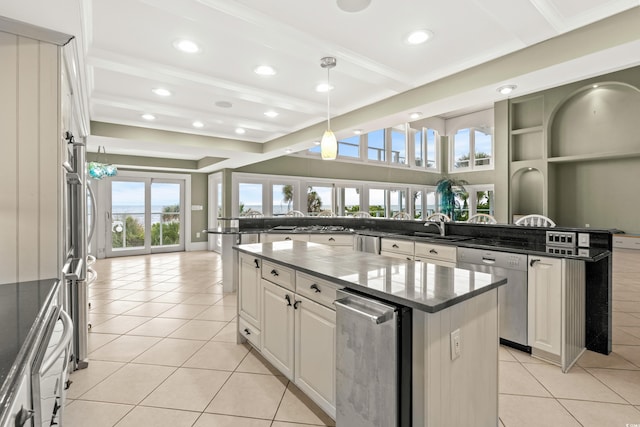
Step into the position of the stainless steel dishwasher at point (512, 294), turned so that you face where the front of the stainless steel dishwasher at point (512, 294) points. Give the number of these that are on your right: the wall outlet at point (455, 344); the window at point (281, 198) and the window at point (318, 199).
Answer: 2

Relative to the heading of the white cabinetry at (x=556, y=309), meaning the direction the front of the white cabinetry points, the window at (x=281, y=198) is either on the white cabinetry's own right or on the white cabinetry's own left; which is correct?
on the white cabinetry's own right

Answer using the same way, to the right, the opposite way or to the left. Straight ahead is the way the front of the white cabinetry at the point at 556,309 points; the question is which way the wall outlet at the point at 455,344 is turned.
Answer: to the left

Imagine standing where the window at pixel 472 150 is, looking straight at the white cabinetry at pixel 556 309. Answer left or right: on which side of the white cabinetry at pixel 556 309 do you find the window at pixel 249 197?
right

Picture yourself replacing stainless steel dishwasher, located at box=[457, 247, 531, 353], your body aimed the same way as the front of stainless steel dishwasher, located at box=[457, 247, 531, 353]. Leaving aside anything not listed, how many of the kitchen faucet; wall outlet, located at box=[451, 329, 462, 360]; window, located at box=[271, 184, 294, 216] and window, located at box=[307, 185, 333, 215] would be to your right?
3

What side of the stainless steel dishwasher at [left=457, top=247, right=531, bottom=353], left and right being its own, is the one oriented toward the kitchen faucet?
right

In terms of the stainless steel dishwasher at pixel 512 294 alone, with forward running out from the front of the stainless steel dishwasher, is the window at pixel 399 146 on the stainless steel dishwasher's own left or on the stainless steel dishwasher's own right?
on the stainless steel dishwasher's own right

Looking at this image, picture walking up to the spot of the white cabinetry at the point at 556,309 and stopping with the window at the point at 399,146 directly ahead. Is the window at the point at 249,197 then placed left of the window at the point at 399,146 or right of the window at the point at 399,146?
left

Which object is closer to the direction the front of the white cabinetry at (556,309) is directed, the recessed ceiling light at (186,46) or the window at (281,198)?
the recessed ceiling light

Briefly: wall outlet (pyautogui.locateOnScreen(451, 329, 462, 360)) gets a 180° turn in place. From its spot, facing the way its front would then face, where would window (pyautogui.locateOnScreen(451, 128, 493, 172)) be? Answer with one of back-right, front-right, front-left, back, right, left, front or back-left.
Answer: front-right

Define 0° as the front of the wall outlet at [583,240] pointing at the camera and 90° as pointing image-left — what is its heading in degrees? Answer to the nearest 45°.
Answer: approximately 0°

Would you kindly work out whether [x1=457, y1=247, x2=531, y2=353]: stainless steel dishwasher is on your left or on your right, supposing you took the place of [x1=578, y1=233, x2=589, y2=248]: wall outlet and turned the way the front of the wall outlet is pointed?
on your right

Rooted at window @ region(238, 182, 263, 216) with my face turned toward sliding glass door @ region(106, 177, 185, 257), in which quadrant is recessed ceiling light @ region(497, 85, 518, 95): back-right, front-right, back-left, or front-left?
back-left

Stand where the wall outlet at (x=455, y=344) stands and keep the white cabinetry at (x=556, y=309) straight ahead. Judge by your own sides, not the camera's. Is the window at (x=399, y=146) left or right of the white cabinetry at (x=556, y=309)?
left
